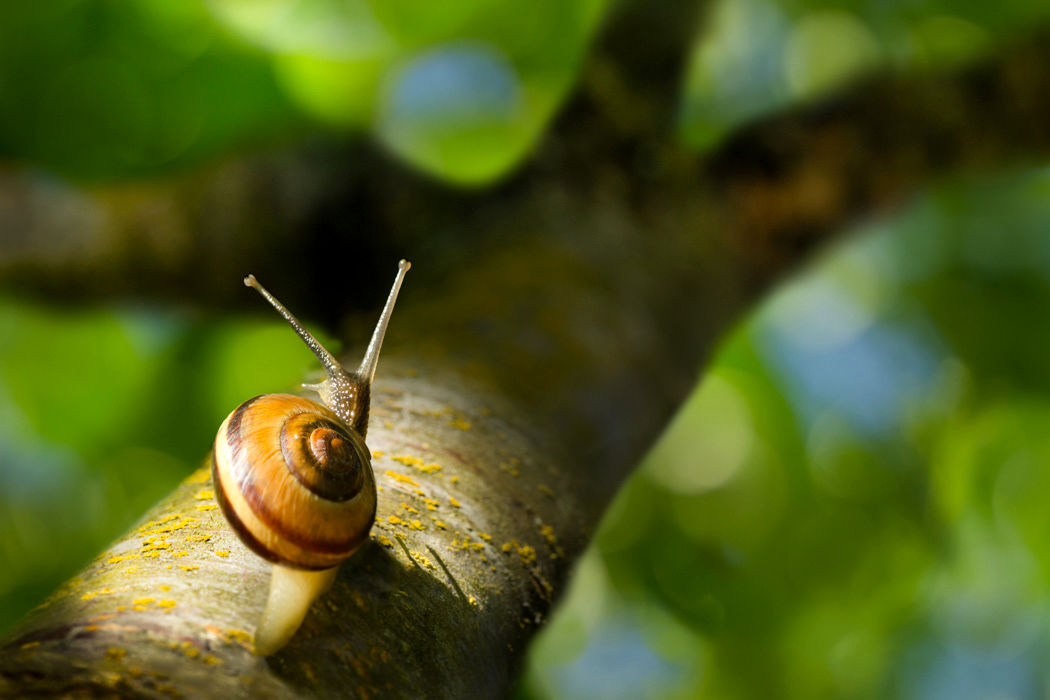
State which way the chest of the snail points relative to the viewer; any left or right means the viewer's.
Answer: facing away from the viewer
